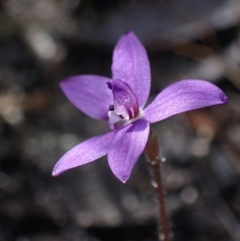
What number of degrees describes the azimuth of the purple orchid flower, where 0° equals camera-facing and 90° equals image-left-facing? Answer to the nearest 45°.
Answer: approximately 45°
